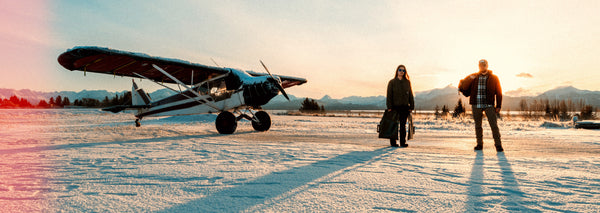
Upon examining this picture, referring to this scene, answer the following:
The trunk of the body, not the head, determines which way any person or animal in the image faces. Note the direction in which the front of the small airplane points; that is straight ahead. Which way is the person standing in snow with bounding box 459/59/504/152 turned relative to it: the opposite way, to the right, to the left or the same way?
to the right

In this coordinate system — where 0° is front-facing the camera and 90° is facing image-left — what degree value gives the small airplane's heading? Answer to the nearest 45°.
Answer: approximately 315°

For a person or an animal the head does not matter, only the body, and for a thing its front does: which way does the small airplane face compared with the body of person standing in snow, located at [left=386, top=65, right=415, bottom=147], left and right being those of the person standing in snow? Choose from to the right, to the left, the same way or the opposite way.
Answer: to the left

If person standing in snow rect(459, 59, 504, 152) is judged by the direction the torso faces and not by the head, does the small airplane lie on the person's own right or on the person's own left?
on the person's own right

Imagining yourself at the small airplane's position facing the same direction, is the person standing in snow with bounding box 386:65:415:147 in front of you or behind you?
in front

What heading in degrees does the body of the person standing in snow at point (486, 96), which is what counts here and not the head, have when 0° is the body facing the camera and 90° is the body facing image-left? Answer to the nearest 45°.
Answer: approximately 0°

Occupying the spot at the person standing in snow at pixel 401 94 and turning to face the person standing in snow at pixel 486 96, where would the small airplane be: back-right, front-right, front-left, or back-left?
back-left

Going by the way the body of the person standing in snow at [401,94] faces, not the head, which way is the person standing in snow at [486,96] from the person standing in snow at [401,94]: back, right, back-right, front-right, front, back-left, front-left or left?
left

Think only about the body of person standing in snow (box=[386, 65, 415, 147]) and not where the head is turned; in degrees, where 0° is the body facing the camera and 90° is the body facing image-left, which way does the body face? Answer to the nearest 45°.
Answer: approximately 0°

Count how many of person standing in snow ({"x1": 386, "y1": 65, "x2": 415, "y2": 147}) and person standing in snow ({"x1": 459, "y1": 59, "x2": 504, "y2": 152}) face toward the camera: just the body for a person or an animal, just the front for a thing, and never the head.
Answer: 2

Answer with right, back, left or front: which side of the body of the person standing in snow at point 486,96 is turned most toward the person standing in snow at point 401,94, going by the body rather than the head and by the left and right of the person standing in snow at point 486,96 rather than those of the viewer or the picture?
right
